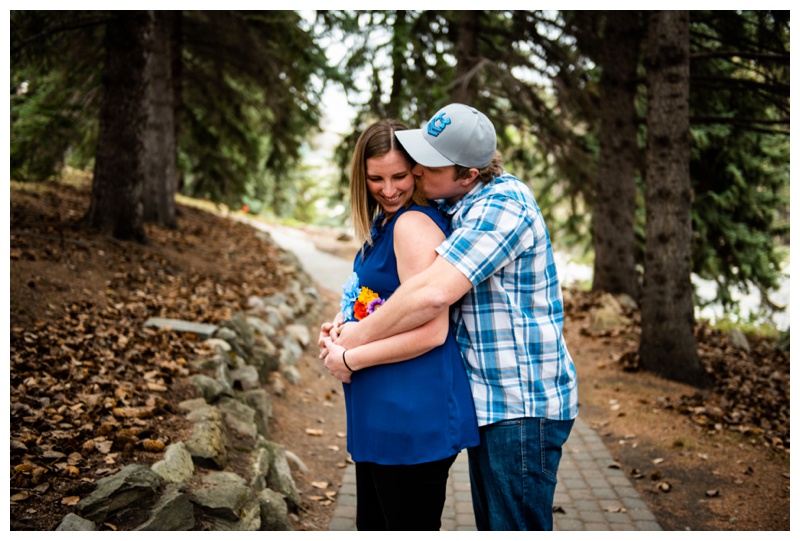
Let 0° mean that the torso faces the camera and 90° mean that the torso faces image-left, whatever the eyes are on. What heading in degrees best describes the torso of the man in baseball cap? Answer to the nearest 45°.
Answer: approximately 90°

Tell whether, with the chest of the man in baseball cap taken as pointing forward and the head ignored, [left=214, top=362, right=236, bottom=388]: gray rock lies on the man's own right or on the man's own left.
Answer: on the man's own right

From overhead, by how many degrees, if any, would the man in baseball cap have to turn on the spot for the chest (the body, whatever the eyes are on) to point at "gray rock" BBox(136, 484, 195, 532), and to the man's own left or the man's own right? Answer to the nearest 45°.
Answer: approximately 45° to the man's own right

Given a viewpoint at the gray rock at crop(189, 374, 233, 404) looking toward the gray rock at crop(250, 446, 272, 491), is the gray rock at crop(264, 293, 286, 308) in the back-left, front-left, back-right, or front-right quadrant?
back-left
